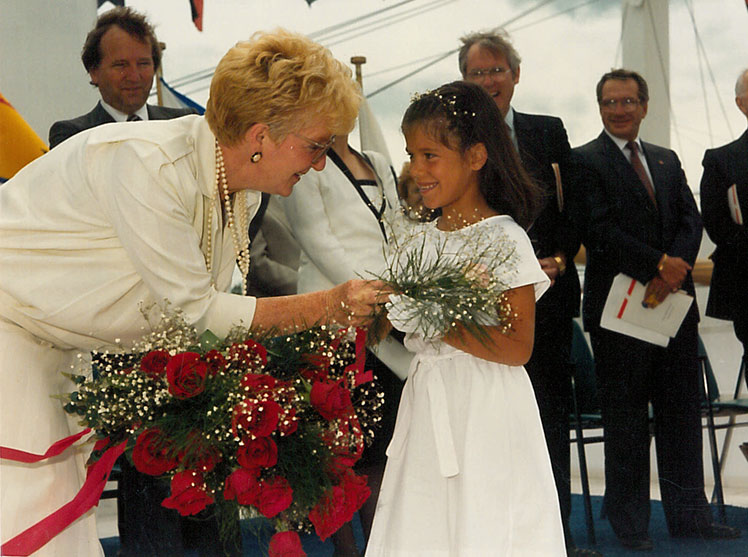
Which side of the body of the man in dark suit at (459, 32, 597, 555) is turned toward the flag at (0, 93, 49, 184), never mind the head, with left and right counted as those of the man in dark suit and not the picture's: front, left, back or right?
right

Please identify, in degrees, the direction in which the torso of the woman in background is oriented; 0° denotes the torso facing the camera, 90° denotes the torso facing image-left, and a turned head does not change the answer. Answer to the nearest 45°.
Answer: approximately 315°

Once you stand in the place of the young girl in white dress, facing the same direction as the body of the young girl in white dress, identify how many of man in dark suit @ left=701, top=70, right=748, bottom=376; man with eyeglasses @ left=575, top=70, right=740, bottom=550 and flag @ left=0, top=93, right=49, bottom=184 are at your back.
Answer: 2

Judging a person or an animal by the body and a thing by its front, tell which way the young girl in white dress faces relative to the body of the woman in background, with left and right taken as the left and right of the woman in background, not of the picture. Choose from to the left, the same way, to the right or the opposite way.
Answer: to the right

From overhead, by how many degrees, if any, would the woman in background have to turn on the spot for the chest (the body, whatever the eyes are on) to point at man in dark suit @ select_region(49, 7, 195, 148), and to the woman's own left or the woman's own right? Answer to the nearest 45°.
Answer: approximately 135° to the woman's own right

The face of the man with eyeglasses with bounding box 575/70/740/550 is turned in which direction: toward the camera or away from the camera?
toward the camera

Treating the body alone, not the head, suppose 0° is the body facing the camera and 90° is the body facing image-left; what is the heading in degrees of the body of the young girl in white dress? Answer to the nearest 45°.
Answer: approximately 45°

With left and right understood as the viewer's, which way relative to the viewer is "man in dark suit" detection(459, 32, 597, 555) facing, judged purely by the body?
facing the viewer

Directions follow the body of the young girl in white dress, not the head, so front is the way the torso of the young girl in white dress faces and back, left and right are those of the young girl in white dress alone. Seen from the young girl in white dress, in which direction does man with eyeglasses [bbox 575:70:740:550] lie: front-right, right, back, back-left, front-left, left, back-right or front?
back

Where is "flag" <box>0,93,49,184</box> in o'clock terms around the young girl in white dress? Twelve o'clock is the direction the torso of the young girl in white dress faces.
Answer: The flag is roughly at 2 o'clock from the young girl in white dress.

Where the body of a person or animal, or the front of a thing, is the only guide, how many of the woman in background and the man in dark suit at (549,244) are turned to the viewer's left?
0

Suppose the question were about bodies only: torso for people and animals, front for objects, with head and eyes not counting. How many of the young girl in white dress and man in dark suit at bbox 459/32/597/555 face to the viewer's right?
0

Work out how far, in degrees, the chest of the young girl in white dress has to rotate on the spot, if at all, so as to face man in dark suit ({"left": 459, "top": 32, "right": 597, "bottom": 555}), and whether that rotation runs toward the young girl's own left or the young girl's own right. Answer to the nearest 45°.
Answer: approximately 180°
